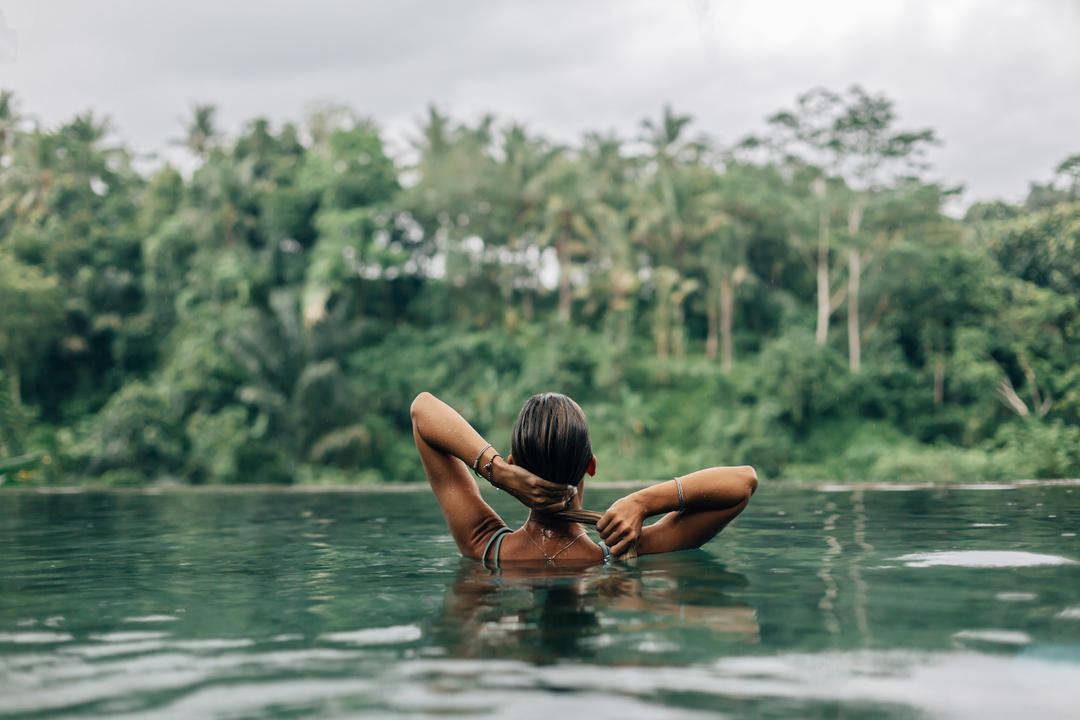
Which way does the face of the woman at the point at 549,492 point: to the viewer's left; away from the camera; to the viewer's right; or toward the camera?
away from the camera

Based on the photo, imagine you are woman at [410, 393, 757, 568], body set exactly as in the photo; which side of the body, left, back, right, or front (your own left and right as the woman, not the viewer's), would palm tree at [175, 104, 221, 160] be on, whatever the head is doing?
front

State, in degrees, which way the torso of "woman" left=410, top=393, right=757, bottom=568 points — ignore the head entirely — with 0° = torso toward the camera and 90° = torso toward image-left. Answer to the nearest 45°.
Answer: approximately 180°
